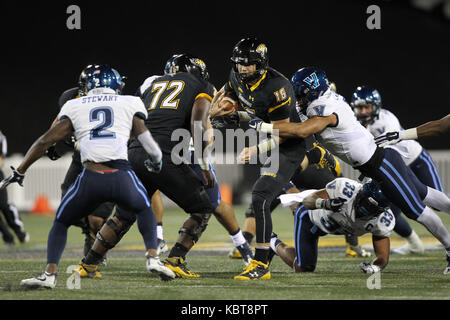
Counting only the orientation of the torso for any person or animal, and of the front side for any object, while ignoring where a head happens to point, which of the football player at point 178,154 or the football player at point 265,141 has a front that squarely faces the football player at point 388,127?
the football player at point 178,154

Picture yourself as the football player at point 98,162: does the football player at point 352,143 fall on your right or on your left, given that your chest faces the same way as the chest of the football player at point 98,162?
on your right

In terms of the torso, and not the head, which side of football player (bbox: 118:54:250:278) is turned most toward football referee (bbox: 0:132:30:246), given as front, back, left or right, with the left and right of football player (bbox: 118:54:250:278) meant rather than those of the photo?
left

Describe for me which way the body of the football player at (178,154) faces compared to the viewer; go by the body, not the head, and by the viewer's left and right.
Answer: facing away from the viewer and to the right of the viewer

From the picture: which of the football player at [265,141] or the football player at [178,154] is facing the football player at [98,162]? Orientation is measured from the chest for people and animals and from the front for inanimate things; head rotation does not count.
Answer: the football player at [265,141]

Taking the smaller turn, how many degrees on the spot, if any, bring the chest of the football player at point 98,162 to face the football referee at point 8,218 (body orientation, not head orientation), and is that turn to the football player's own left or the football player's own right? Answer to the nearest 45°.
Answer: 0° — they already face them

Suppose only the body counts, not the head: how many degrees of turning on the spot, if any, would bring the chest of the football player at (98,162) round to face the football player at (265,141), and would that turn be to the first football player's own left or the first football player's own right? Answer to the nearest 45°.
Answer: approximately 45° to the first football player's own right

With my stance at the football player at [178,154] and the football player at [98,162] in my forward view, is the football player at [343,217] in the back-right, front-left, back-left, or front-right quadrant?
back-left

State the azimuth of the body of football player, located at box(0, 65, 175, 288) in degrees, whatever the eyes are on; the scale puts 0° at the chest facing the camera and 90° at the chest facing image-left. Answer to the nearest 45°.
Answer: approximately 180°

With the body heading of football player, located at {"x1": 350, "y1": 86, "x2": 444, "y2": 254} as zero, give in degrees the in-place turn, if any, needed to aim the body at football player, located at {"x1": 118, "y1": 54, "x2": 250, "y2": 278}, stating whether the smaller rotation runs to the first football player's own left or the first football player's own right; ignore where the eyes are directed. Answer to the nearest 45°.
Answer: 0° — they already face them

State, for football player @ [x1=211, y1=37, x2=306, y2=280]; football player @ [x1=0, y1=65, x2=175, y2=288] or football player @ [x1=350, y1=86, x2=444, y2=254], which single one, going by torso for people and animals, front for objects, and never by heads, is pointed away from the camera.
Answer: football player @ [x1=0, y1=65, x2=175, y2=288]
